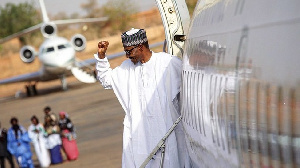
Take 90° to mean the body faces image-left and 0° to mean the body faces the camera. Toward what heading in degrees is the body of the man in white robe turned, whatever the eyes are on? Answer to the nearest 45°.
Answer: approximately 45°

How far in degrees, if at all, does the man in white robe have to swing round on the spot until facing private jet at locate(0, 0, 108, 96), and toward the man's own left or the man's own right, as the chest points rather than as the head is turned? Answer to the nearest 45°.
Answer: approximately 135° to the man's own right

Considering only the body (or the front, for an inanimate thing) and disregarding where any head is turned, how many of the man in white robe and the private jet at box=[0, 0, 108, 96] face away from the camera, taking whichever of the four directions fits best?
0

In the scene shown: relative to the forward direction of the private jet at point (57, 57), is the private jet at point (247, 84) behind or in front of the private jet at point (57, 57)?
in front

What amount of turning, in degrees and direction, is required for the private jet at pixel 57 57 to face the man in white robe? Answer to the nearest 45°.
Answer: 0° — it already faces them

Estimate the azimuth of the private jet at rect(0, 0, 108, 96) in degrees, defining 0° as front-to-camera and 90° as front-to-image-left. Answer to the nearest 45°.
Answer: approximately 0°
